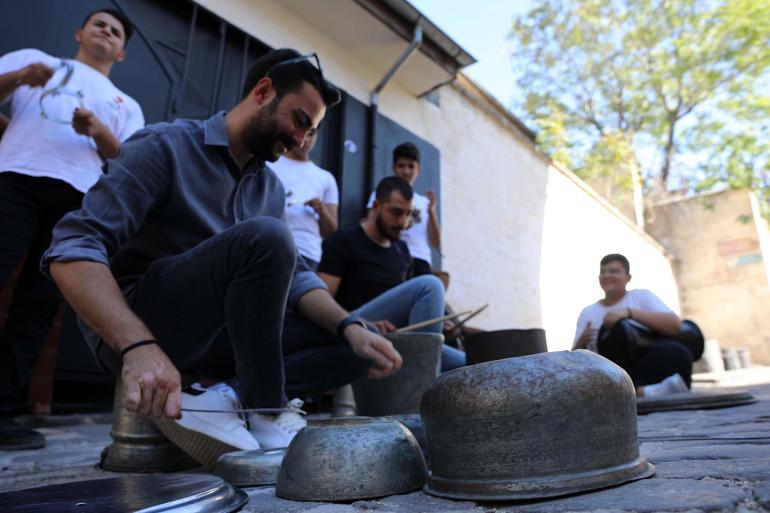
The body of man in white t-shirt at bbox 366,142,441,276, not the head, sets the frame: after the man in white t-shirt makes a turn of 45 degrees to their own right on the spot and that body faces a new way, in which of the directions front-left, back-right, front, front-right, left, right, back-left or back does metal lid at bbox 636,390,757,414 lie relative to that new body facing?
left

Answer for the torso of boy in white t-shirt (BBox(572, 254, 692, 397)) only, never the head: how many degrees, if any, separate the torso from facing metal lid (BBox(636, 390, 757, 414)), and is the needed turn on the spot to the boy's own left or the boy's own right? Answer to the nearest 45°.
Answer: approximately 45° to the boy's own left

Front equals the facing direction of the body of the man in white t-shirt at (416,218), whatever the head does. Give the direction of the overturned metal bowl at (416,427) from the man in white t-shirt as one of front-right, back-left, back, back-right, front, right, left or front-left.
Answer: front

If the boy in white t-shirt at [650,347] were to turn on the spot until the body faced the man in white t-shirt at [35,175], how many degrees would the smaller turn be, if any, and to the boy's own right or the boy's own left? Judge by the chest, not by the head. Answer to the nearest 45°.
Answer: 0° — they already face them

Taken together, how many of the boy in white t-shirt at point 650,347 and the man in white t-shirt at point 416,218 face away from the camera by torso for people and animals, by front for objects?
0

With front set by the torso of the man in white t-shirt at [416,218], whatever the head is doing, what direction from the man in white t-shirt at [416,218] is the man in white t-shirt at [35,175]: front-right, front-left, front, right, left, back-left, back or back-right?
front-right

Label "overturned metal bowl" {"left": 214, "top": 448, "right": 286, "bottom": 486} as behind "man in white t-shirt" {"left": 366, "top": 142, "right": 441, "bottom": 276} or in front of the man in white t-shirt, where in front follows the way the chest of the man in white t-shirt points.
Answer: in front

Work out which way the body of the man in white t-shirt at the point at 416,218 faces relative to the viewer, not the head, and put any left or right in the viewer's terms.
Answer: facing the viewer

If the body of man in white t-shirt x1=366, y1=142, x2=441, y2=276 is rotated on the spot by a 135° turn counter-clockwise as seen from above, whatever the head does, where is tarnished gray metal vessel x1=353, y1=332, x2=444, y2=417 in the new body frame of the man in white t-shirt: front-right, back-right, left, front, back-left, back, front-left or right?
back-right

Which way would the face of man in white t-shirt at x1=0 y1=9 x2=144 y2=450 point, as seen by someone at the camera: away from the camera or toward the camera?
toward the camera

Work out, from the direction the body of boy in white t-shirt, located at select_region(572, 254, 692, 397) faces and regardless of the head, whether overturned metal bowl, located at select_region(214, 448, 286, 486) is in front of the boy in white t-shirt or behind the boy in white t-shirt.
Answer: in front

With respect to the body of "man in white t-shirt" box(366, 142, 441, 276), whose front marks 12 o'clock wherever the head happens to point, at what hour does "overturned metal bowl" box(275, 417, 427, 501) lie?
The overturned metal bowl is roughly at 12 o'clock from the man in white t-shirt.
